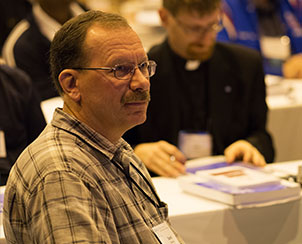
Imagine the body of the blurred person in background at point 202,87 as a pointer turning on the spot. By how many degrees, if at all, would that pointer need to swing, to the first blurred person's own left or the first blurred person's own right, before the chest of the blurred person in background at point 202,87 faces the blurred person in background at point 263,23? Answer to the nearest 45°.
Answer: approximately 180°

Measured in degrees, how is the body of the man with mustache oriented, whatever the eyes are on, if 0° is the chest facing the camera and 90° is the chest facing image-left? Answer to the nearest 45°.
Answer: approximately 315°

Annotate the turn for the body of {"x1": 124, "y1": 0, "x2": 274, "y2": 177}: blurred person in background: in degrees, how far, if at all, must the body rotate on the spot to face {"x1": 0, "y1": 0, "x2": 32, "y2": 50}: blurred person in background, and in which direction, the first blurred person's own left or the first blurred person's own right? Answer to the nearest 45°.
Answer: approximately 135° to the first blurred person's own right

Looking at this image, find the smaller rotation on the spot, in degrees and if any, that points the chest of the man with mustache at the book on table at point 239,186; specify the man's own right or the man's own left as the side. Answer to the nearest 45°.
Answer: approximately 90° to the man's own left

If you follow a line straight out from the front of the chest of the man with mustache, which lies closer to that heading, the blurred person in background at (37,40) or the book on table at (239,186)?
the book on table

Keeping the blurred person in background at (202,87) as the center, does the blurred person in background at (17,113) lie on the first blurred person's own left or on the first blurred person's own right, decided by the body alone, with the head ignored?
on the first blurred person's own right

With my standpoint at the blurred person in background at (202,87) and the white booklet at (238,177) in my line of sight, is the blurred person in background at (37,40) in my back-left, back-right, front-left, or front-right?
back-right

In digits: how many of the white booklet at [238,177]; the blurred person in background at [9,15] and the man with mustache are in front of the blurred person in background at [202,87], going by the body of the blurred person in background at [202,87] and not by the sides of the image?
2

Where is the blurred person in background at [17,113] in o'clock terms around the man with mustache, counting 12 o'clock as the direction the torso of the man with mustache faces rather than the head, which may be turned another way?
The blurred person in background is roughly at 7 o'clock from the man with mustache.

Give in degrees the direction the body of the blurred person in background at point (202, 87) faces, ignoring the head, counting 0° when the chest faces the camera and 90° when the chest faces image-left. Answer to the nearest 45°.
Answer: approximately 0°
